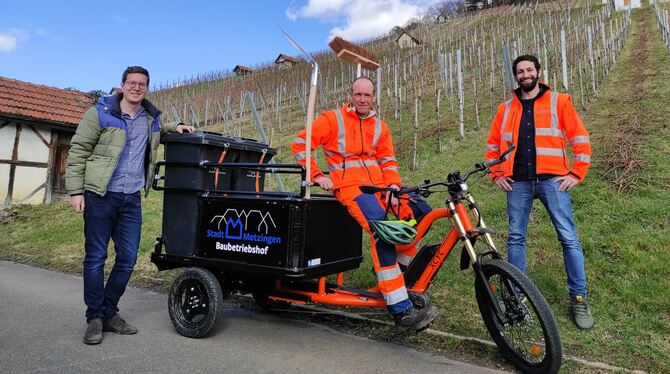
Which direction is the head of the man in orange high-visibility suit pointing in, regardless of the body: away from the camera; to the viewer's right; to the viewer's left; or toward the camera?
toward the camera

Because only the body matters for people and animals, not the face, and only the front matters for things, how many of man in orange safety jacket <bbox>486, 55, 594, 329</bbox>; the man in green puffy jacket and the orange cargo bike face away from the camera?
0

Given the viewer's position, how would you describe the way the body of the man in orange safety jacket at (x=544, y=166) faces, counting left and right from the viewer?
facing the viewer

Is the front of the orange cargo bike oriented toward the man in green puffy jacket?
no

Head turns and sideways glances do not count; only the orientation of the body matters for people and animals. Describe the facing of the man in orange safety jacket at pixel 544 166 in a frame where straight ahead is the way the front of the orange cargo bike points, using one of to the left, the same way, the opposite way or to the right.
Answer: to the right

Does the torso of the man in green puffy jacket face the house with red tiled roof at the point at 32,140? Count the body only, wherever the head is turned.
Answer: no

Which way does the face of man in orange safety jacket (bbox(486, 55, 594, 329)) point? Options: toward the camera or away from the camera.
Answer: toward the camera

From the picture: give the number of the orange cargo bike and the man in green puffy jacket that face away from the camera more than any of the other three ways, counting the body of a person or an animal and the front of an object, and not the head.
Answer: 0

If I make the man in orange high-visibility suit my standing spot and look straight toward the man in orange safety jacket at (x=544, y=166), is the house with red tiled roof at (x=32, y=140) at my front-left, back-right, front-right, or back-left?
back-left

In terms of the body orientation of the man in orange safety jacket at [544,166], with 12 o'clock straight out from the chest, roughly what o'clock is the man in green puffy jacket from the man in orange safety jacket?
The man in green puffy jacket is roughly at 2 o'clock from the man in orange safety jacket.

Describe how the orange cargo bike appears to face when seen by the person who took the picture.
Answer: facing the viewer and to the right of the viewer

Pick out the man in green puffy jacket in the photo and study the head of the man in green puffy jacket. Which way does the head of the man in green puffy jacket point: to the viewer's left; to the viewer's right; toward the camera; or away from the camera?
toward the camera
